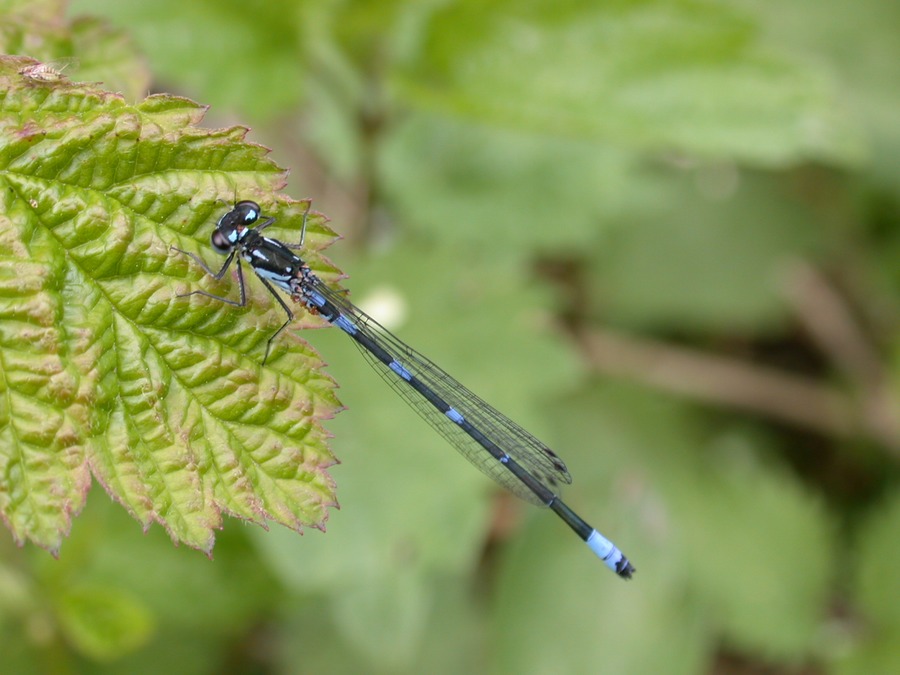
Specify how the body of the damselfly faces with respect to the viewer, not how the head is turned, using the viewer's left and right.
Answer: facing away from the viewer and to the left of the viewer

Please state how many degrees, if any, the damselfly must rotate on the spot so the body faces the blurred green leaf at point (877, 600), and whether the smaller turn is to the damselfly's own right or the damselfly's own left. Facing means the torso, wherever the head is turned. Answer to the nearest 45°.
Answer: approximately 135° to the damselfly's own right
